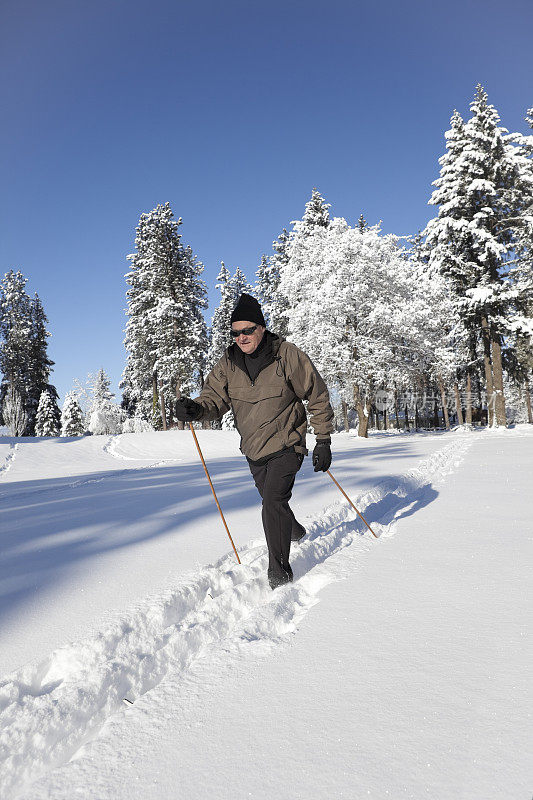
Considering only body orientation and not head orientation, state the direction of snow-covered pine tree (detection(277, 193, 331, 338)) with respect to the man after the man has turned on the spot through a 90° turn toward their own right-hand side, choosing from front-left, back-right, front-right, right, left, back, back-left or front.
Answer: front-right

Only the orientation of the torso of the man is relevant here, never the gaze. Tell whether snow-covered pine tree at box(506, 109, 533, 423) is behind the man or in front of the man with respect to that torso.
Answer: behind

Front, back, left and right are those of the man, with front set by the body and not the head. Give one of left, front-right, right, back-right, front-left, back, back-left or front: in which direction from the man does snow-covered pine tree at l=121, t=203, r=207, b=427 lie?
back-right

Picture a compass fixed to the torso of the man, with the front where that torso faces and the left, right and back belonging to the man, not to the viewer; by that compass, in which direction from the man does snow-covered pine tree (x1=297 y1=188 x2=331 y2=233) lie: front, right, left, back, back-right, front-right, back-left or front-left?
back-right

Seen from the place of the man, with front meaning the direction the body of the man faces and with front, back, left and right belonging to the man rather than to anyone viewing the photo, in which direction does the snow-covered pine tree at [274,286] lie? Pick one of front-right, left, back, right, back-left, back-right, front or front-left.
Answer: back-right

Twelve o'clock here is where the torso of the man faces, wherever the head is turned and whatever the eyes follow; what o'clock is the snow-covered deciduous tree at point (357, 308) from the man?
The snow-covered deciduous tree is roughly at 5 o'clock from the man.

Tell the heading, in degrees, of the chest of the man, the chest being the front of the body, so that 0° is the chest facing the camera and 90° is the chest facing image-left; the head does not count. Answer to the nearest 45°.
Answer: approximately 45°

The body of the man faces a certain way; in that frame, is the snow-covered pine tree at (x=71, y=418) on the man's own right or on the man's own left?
on the man's own right

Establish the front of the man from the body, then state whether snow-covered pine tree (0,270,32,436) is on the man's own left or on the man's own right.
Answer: on the man's own right
